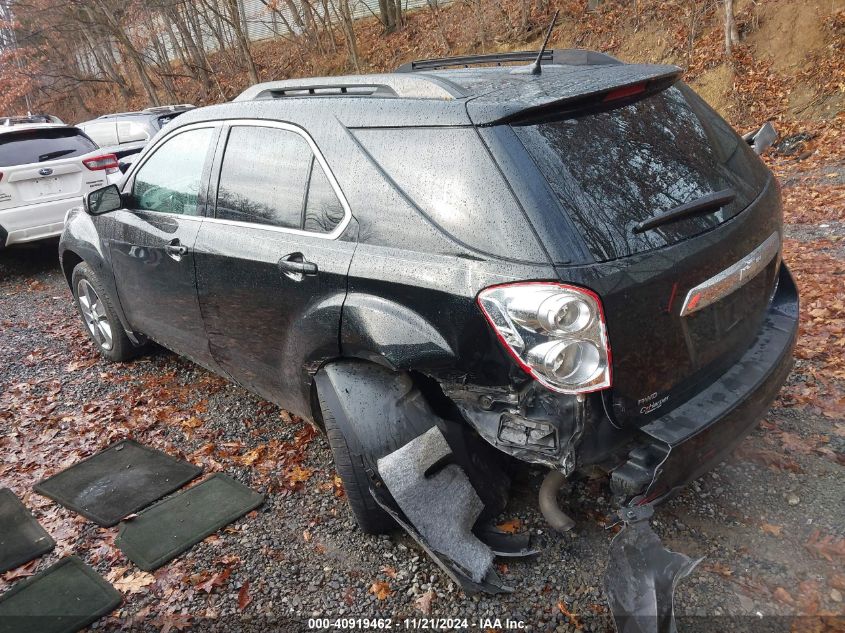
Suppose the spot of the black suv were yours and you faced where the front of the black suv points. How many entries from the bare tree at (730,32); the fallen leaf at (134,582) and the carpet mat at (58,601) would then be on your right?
1

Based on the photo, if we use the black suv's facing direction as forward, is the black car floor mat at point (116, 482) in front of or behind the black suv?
in front

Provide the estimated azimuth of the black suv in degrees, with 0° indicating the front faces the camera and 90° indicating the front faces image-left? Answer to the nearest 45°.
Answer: approximately 135°
